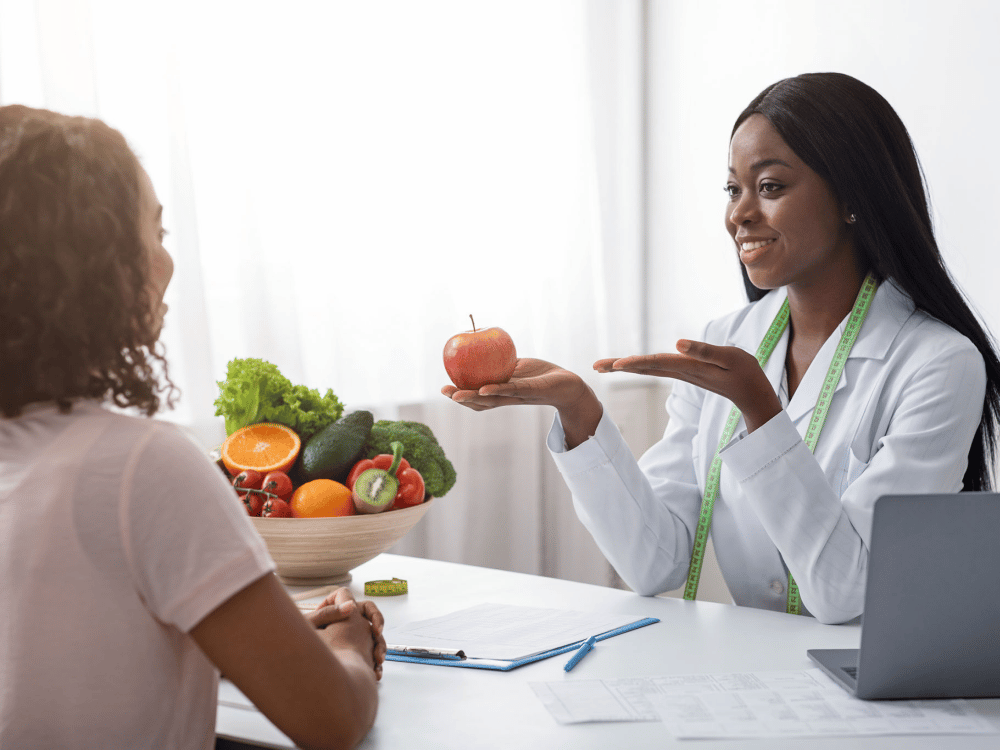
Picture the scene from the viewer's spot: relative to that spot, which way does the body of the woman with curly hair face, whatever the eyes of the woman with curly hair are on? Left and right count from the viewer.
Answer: facing away from the viewer and to the right of the viewer

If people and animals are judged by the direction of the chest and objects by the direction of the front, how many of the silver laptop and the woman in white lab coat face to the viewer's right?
0

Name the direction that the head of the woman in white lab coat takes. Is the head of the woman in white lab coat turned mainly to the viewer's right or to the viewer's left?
to the viewer's left

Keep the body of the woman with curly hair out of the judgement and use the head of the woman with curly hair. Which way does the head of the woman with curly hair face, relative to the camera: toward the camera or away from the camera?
away from the camera

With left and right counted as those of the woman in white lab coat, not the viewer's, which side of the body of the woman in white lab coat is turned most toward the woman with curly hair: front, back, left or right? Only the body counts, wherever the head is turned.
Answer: front

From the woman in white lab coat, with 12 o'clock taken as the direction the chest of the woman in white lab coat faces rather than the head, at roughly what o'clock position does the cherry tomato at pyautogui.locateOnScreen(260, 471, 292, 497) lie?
The cherry tomato is roughly at 1 o'clock from the woman in white lab coat.

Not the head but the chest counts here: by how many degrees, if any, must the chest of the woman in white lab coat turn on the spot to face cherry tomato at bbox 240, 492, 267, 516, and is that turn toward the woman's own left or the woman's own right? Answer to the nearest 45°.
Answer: approximately 45° to the woman's own right

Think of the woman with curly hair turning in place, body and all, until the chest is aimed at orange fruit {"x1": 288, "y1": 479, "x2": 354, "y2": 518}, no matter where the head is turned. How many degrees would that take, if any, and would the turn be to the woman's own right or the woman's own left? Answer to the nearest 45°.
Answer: approximately 45° to the woman's own left

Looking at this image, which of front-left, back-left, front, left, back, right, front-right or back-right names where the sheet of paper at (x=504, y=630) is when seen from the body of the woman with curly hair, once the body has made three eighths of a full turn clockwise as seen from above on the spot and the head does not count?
back-left

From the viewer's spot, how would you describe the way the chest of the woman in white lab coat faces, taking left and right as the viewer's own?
facing the viewer and to the left of the viewer

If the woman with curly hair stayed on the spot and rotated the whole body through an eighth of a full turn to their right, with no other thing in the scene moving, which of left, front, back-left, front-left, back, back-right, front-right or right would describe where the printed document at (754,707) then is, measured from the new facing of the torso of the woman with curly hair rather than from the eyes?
front

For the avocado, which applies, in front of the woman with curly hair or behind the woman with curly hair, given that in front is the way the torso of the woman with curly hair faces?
in front
